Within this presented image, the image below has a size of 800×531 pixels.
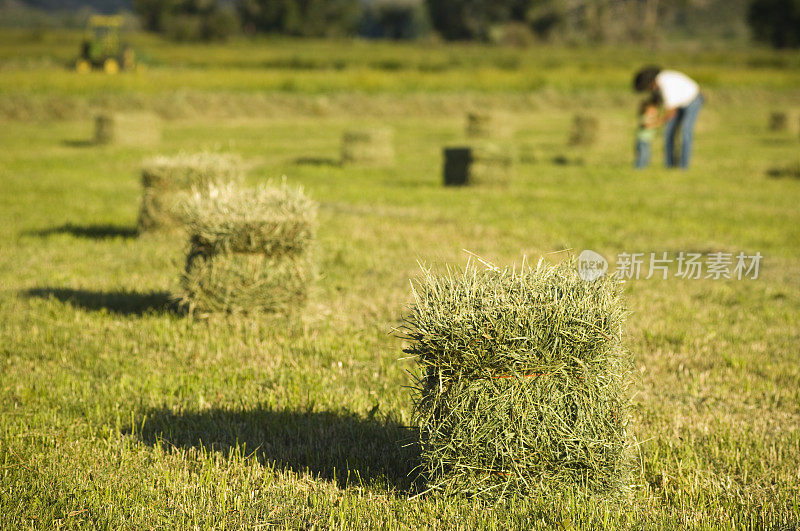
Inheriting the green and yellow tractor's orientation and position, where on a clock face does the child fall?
The child is roughly at 10 o'clock from the green and yellow tractor.

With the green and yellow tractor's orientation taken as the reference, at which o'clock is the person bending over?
The person bending over is roughly at 10 o'clock from the green and yellow tractor.

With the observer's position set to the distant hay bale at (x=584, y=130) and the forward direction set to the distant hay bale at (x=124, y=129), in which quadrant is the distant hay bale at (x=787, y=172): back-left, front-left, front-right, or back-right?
back-left

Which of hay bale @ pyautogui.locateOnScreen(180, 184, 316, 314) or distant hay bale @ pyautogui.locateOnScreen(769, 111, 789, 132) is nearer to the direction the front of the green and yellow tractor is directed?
the hay bale

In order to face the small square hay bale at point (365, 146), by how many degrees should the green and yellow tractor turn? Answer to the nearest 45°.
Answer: approximately 45° to its left

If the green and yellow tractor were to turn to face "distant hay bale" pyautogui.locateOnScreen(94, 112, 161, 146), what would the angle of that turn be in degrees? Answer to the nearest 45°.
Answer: approximately 45° to its left

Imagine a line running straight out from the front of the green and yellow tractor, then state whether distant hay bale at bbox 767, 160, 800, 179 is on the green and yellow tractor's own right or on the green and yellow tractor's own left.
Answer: on the green and yellow tractor's own left

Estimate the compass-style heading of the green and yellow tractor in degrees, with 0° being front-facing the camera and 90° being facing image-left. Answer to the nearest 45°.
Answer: approximately 45°

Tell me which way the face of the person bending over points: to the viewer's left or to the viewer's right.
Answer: to the viewer's left

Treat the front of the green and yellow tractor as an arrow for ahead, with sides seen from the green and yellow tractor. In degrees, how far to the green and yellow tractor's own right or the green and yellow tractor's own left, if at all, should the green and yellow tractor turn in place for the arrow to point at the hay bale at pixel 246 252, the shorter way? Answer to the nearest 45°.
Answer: approximately 45° to the green and yellow tractor's own left

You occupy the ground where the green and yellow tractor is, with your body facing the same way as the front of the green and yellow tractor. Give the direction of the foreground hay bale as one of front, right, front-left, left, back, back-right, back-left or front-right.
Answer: front-left
